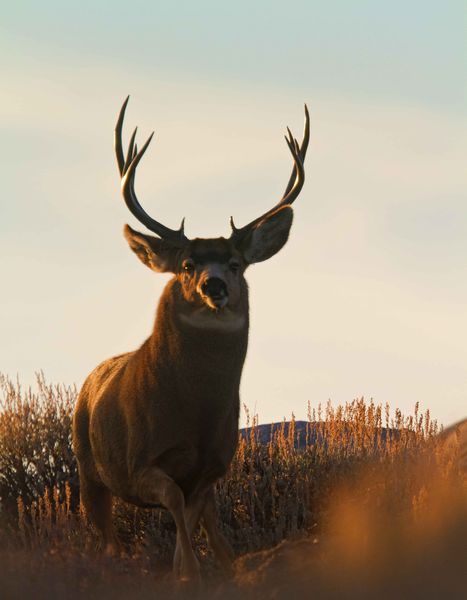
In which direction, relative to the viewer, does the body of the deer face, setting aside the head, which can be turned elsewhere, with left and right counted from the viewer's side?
facing the viewer and to the right of the viewer
